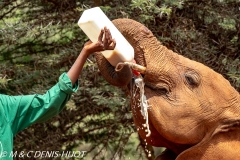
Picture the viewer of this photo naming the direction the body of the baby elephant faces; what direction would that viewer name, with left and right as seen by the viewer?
facing to the left of the viewer
